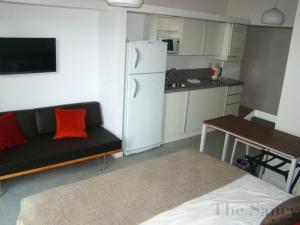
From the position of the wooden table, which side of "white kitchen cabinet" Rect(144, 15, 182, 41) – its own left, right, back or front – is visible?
front

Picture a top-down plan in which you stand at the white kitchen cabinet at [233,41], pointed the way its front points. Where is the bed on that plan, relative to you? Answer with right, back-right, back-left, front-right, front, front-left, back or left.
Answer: front-right

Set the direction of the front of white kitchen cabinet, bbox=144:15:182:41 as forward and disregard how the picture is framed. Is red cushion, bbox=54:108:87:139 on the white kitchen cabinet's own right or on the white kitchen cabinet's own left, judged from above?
on the white kitchen cabinet's own right

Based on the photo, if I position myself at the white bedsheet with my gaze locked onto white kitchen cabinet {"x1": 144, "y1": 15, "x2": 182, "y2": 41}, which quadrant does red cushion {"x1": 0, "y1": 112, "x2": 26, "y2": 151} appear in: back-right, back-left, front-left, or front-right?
front-left

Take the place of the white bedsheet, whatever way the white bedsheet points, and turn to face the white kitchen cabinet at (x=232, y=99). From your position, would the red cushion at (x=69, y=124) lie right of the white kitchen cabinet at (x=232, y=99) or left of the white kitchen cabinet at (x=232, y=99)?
left

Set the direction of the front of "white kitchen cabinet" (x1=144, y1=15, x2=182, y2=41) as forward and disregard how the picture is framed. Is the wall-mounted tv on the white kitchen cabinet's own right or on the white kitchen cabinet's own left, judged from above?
on the white kitchen cabinet's own right

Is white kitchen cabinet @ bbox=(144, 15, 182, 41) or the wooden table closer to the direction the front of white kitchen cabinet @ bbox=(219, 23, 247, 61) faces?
the wooden table

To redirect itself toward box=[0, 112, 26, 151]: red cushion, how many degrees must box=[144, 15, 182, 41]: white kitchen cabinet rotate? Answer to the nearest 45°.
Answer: approximately 90° to its right

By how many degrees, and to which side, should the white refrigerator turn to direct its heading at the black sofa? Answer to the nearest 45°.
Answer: approximately 90° to its right

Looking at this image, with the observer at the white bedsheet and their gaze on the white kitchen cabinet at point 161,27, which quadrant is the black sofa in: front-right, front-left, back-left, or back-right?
front-left

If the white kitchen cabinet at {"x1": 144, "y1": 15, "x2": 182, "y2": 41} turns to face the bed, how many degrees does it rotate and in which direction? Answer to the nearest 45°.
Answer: approximately 45° to its right

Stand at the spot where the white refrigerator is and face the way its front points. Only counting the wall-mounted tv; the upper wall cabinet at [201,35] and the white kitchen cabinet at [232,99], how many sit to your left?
2

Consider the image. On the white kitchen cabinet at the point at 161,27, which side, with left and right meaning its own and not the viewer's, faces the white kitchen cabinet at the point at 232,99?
left

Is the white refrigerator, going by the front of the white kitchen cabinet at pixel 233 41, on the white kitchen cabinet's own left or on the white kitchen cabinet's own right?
on the white kitchen cabinet's own right

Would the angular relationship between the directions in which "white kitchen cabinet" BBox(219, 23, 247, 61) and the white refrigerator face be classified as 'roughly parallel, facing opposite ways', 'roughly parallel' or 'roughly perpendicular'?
roughly parallel

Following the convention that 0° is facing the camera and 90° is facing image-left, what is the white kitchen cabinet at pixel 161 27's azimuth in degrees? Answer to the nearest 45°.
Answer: approximately 315°

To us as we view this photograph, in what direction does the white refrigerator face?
facing the viewer and to the right of the viewer

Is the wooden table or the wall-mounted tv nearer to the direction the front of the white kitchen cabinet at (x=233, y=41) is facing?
the wooden table
